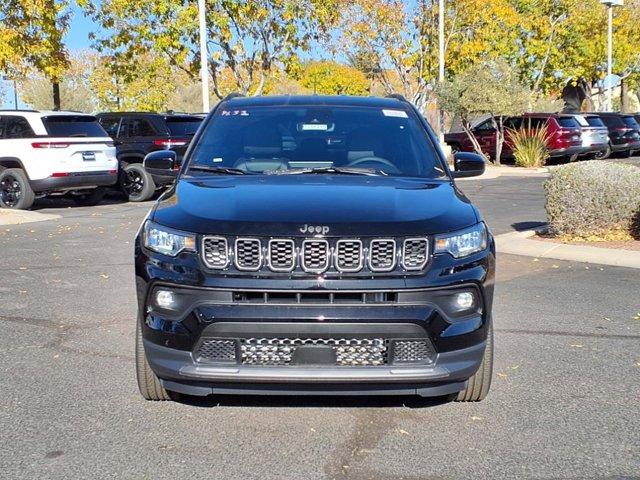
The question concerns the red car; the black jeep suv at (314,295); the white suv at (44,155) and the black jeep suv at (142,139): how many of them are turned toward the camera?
1

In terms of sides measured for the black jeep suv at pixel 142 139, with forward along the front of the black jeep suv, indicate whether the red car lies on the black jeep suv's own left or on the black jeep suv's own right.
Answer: on the black jeep suv's own right

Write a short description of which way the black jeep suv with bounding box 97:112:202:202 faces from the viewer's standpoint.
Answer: facing away from the viewer and to the left of the viewer

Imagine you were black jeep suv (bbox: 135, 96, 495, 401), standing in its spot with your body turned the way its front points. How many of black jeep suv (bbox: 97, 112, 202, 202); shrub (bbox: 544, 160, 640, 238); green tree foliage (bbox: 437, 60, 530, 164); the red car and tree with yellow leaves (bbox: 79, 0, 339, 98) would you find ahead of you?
0

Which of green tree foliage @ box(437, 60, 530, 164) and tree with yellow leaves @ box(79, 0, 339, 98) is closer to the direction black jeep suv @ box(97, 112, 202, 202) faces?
the tree with yellow leaves

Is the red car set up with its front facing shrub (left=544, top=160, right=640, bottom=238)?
no

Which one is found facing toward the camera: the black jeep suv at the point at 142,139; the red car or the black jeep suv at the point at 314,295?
the black jeep suv at the point at 314,295

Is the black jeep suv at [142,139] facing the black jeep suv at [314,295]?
no

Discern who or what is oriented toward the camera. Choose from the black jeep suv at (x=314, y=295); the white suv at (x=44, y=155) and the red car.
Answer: the black jeep suv

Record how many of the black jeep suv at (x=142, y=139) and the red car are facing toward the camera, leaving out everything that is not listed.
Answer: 0

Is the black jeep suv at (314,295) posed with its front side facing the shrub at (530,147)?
no

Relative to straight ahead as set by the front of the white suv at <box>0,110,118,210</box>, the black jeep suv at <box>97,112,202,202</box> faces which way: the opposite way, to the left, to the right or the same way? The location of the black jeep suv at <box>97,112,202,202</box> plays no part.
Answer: the same way

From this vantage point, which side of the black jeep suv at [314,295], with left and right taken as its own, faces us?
front

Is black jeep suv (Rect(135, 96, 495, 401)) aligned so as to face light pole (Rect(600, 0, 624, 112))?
no

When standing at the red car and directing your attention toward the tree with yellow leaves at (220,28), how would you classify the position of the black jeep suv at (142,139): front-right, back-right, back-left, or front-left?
front-left

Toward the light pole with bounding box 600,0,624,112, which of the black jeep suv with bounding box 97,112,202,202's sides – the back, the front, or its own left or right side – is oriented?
right

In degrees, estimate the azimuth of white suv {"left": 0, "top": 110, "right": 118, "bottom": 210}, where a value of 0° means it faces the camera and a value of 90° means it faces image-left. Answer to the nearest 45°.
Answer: approximately 135°
